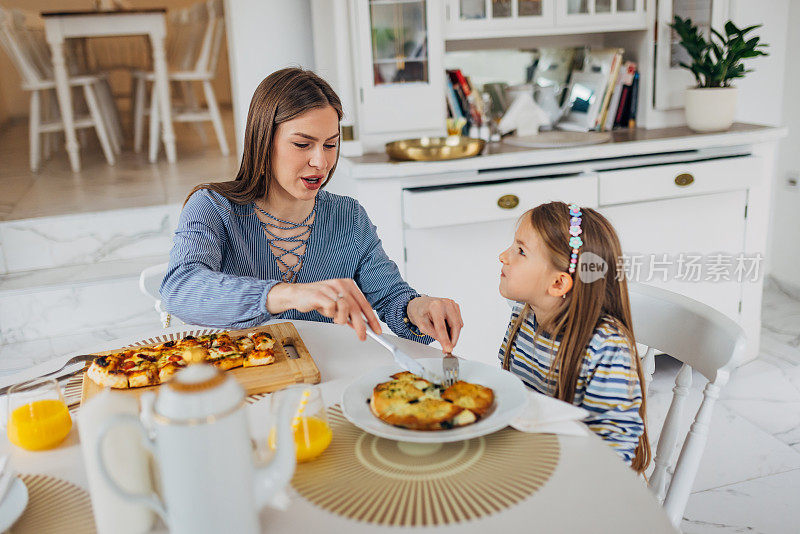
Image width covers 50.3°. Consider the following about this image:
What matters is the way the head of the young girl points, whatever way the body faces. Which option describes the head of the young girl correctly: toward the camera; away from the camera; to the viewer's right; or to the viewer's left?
to the viewer's left

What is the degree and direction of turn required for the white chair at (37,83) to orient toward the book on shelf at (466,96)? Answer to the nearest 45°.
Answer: approximately 45° to its right

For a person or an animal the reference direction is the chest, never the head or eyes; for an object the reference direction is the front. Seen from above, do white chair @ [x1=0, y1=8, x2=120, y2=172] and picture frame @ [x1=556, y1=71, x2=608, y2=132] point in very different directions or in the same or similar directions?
very different directions

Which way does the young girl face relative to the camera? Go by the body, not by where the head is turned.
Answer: to the viewer's left

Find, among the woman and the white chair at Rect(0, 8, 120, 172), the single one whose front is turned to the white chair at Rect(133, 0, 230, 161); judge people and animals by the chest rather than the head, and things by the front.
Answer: the white chair at Rect(0, 8, 120, 172)

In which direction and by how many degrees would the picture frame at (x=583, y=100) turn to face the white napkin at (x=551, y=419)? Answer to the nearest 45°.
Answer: approximately 45° to its left

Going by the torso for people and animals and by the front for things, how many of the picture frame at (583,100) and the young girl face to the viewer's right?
0

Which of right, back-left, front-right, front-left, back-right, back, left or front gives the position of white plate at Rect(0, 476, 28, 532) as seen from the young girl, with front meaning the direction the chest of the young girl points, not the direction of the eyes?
front-left

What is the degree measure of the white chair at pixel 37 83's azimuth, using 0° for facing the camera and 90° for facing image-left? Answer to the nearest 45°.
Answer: approximately 270°

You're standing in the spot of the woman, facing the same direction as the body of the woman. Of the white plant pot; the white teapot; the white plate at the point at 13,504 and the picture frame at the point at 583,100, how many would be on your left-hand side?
2

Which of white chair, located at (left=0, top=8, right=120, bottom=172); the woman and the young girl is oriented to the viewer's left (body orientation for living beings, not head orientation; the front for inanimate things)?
the young girl

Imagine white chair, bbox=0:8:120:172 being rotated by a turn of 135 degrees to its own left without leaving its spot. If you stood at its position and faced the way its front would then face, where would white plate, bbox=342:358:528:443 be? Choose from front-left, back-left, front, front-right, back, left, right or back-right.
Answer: back-left

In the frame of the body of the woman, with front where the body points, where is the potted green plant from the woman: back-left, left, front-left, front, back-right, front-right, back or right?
left

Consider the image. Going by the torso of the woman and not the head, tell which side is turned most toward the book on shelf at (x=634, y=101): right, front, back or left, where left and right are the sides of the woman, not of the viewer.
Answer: left
